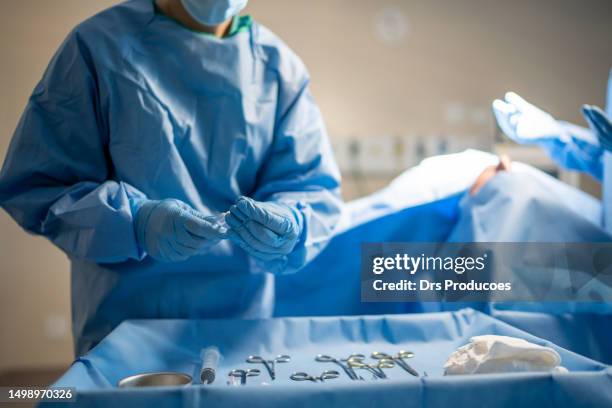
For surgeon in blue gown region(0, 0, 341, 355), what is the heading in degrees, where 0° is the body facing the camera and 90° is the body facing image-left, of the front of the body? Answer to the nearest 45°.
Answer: approximately 315°
